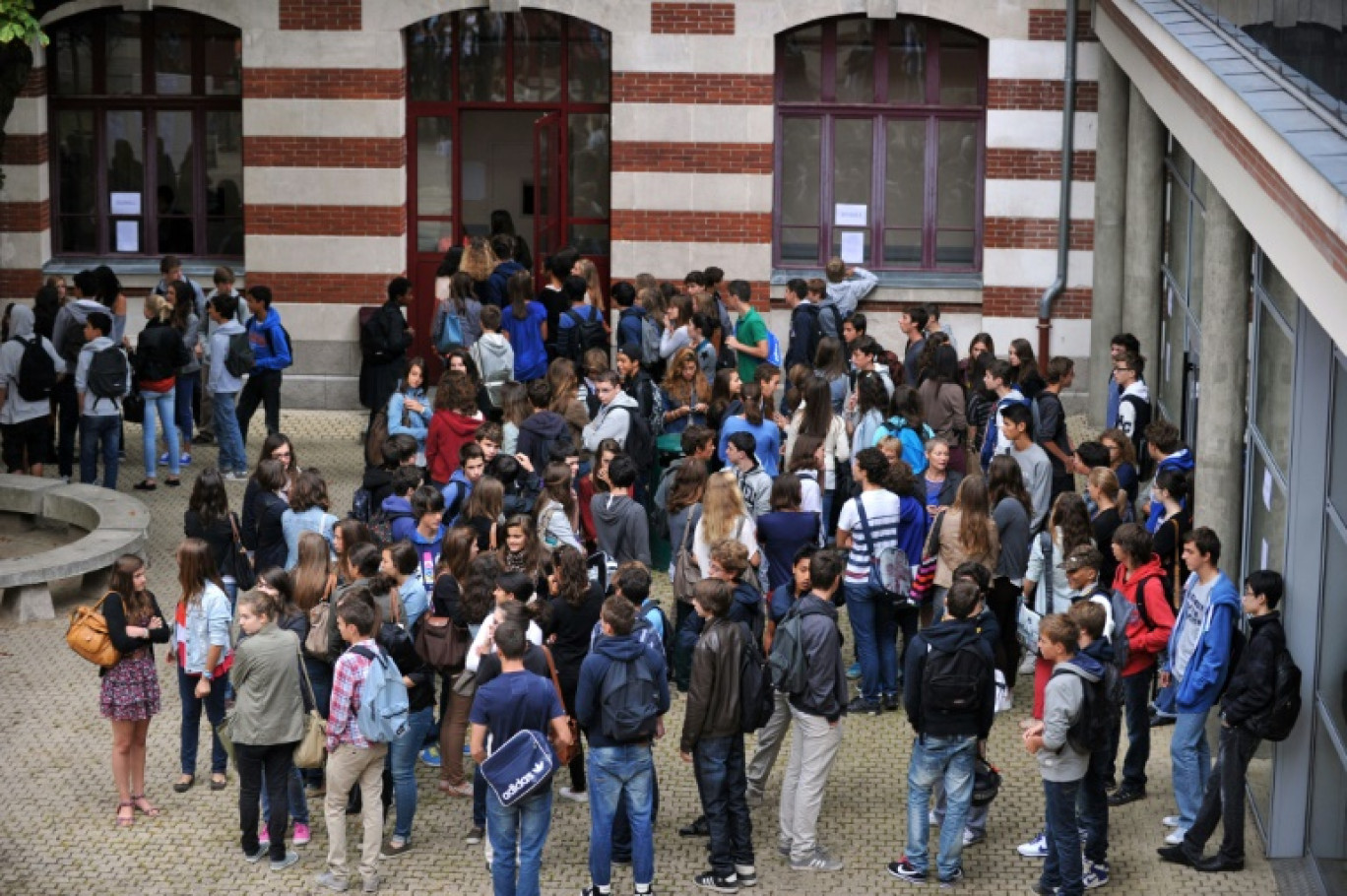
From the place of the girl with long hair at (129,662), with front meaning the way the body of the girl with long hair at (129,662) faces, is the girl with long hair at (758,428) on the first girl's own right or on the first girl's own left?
on the first girl's own left

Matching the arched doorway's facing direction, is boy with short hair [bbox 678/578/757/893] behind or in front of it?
in front

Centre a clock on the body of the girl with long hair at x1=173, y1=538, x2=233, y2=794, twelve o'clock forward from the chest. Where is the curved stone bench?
The curved stone bench is roughly at 4 o'clock from the girl with long hair.

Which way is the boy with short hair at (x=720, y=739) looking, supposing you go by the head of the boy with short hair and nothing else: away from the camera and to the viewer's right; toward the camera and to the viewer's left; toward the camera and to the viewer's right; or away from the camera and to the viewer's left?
away from the camera and to the viewer's left

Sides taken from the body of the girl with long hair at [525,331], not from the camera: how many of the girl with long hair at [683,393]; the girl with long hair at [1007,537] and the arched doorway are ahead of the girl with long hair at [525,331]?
1

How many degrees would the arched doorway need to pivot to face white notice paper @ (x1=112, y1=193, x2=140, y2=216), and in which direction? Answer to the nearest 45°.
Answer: approximately 90° to its right

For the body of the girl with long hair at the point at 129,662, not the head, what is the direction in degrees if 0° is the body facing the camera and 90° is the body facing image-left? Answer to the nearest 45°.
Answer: approximately 315°

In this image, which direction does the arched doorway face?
toward the camera

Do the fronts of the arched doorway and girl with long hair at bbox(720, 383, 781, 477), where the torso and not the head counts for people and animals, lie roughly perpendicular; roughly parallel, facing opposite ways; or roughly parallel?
roughly parallel, facing opposite ways

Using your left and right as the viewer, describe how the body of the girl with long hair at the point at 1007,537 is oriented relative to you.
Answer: facing away from the viewer and to the left of the viewer

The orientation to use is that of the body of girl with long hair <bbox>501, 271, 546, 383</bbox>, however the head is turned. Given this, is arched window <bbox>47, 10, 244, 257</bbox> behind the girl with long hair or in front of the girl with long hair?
in front

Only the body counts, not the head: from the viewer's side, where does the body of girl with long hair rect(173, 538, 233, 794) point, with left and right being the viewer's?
facing the viewer and to the left of the viewer

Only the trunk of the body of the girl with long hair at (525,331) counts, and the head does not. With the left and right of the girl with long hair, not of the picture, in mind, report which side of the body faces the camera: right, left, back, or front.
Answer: back

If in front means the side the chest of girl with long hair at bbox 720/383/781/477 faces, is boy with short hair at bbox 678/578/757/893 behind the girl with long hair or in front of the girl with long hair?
behind

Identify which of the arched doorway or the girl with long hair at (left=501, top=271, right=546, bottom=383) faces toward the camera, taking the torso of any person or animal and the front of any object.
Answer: the arched doorway

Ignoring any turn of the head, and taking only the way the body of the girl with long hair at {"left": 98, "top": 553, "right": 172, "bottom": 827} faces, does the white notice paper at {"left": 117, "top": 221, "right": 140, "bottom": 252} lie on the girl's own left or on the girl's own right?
on the girl's own left

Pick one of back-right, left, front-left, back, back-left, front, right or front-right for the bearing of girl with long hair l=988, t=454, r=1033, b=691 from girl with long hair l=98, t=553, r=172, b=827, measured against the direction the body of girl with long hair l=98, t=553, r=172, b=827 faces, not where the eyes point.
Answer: front-left

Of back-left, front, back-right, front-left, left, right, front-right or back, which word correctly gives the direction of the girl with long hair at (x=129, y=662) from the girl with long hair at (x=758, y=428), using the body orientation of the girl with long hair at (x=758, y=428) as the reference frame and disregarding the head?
back-left

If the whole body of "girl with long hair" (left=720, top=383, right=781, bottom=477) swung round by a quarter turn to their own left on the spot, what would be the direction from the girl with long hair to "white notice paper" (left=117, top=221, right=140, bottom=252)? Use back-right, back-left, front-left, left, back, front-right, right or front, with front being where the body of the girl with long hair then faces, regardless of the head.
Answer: front-right

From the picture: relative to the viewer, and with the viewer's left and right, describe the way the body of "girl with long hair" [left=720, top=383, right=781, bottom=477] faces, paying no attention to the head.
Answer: facing away from the viewer
